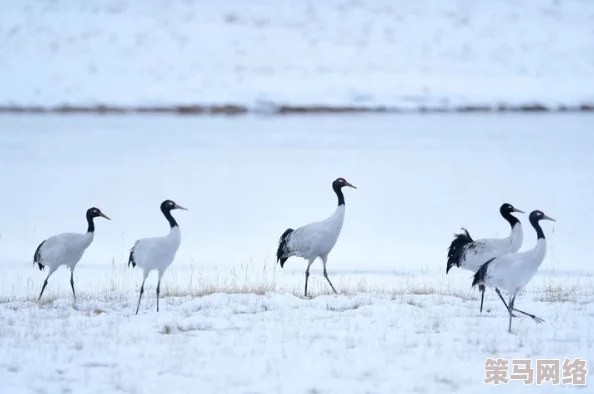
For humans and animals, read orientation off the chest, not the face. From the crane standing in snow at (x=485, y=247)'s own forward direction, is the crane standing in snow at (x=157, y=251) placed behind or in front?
behind

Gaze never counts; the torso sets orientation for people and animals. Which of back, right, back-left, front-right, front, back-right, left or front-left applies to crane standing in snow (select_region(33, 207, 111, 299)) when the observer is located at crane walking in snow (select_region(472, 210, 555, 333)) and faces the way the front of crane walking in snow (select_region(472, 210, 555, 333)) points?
back

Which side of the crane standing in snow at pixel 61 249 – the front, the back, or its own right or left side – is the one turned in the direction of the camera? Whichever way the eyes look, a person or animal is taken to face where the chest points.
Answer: right

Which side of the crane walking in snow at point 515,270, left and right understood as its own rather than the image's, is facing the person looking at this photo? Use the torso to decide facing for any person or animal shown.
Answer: right

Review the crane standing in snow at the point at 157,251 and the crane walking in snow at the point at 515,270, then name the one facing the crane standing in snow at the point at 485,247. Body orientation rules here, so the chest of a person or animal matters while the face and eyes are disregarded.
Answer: the crane standing in snow at the point at 157,251

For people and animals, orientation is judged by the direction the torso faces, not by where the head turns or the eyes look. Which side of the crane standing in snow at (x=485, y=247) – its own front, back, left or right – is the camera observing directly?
right

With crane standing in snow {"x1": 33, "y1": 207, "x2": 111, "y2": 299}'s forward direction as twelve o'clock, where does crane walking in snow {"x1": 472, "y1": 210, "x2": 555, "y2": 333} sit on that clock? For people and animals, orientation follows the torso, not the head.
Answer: crane walking in snow {"x1": 472, "y1": 210, "x2": 555, "y2": 333} is roughly at 1 o'clock from crane standing in snow {"x1": 33, "y1": 207, "x2": 111, "y2": 299}.

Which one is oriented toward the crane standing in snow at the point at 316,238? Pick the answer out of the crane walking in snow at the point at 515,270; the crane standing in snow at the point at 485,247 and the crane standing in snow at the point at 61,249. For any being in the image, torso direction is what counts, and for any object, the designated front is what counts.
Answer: the crane standing in snow at the point at 61,249

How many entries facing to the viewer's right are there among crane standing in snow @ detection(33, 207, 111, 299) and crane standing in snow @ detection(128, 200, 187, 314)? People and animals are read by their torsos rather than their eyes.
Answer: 2

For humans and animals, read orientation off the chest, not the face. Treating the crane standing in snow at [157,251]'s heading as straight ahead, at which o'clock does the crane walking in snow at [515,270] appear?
the crane walking in snow at [515,270] is roughly at 1 o'clock from the crane standing in snow at [157,251].

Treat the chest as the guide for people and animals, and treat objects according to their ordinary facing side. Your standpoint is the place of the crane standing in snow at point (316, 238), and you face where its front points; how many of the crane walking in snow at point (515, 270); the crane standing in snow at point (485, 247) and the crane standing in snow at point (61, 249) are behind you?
1

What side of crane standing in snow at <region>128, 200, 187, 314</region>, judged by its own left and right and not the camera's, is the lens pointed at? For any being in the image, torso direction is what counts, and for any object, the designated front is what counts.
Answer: right

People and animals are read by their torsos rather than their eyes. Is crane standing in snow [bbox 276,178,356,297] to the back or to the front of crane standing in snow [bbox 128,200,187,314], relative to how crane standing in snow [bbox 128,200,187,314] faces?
to the front

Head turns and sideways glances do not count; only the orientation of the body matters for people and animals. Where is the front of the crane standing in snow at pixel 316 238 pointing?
to the viewer's right

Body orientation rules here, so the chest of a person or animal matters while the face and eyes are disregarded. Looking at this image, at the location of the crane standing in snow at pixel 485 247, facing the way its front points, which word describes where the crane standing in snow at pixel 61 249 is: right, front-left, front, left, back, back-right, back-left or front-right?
back
